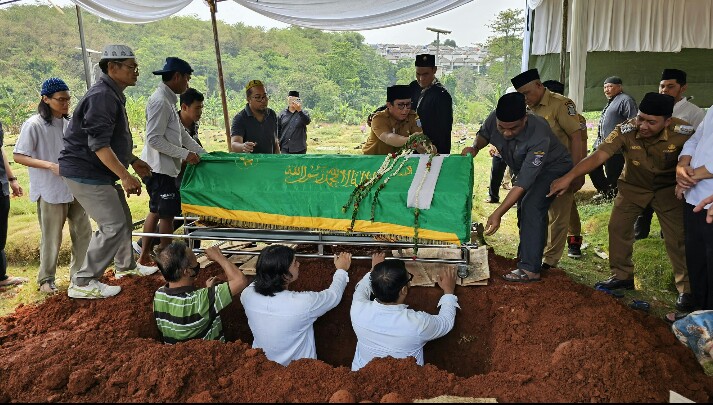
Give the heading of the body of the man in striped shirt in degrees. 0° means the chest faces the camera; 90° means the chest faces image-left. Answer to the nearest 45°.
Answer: approximately 225°

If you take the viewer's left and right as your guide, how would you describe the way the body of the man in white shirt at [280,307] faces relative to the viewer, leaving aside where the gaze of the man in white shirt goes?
facing away from the viewer and to the right of the viewer

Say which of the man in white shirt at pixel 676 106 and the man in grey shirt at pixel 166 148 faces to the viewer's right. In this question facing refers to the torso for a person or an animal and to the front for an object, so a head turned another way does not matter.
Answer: the man in grey shirt

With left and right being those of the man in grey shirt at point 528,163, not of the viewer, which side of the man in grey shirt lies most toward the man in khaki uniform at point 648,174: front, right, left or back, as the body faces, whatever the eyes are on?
back

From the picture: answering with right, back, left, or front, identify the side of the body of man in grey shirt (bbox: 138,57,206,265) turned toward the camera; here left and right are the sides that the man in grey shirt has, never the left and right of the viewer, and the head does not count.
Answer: right

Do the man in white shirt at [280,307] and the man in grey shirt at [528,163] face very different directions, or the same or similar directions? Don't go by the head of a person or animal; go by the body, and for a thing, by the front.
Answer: very different directions

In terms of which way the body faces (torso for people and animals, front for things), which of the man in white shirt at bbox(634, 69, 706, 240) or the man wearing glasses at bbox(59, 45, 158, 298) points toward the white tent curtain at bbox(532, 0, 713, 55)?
the man wearing glasses

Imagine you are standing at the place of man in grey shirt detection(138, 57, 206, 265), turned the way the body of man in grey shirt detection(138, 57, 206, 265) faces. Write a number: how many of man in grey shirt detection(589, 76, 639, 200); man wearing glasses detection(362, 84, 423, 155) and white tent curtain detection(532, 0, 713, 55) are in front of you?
3

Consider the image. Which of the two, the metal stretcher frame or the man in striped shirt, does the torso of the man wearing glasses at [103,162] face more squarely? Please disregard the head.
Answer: the metal stretcher frame

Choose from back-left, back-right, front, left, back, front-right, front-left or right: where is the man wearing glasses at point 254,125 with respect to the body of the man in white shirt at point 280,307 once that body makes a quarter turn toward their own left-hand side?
front-right

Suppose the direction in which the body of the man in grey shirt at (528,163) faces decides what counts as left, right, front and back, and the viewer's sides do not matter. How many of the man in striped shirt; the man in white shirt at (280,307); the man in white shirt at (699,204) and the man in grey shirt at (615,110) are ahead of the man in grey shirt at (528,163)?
2

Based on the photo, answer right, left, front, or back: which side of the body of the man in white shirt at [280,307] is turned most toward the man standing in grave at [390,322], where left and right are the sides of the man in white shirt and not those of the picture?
right

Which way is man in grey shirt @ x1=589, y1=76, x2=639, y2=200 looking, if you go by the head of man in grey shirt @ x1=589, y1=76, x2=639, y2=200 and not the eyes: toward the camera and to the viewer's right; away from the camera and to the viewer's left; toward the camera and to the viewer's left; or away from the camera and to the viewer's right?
toward the camera and to the viewer's left

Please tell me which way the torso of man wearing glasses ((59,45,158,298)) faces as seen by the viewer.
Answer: to the viewer's right

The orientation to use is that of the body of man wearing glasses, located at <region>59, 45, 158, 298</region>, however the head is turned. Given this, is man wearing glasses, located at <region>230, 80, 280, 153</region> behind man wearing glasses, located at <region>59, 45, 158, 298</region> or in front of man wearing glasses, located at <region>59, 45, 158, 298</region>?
in front

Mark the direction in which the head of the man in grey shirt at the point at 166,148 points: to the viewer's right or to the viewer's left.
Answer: to the viewer's right

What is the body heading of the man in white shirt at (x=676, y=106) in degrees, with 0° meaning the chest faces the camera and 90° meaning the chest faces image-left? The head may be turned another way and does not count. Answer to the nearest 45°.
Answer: approximately 45°
